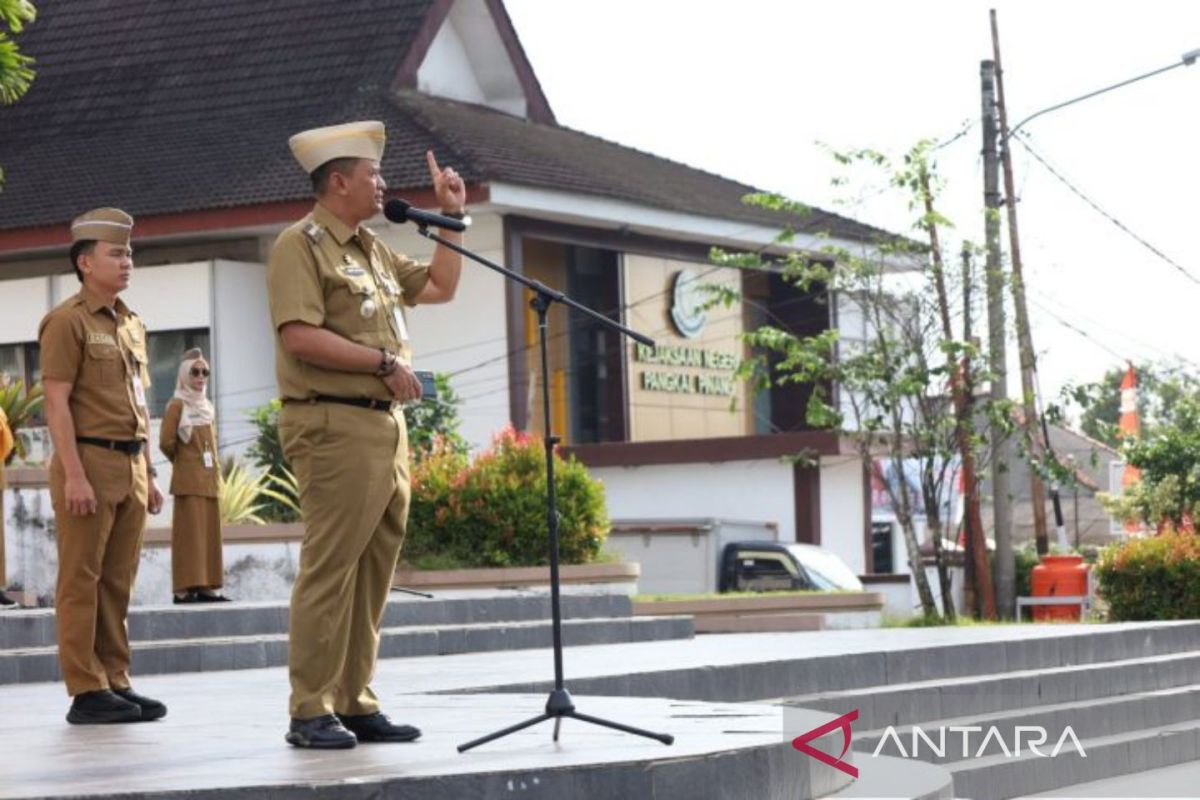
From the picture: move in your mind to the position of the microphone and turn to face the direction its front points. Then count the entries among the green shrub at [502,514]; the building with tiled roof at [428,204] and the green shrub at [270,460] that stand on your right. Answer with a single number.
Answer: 3

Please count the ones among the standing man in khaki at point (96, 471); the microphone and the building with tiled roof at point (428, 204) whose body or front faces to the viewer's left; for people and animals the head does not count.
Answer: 1

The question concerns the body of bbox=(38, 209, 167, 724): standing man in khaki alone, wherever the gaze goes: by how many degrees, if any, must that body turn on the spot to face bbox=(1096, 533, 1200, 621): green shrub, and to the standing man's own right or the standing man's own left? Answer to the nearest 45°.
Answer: approximately 90° to the standing man's own left

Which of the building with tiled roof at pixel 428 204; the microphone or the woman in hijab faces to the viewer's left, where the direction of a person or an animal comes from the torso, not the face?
the microphone

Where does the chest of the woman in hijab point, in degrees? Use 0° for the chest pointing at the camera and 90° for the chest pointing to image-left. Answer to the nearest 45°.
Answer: approximately 315°

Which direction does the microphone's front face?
to the viewer's left

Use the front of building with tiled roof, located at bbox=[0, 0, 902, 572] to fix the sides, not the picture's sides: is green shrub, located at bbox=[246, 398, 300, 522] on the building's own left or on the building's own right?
on the building's own right

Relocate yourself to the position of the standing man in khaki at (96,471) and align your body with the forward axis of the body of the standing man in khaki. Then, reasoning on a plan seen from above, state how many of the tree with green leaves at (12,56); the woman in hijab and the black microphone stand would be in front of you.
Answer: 1

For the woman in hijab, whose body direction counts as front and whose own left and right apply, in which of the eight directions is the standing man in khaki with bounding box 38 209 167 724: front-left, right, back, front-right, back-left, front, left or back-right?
front-right

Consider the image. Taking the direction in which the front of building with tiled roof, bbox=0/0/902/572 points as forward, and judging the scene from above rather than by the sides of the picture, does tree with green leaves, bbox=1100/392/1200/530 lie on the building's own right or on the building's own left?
on the building's own left
